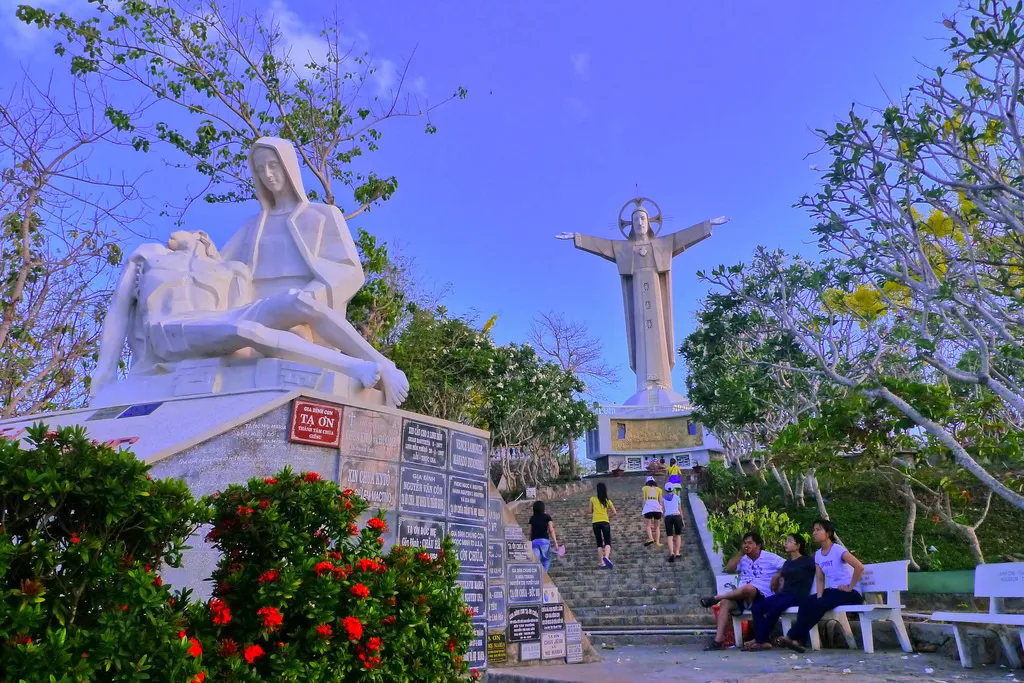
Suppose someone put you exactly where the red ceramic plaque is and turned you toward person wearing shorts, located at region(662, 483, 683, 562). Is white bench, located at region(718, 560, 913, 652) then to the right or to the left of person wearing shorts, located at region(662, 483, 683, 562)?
right

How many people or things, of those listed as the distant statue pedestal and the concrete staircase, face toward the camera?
2

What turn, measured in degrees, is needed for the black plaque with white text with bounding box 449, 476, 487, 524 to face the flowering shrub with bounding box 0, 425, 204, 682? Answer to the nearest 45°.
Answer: approximately 45° to its right

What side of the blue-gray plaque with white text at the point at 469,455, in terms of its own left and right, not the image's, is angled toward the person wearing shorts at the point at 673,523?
left
